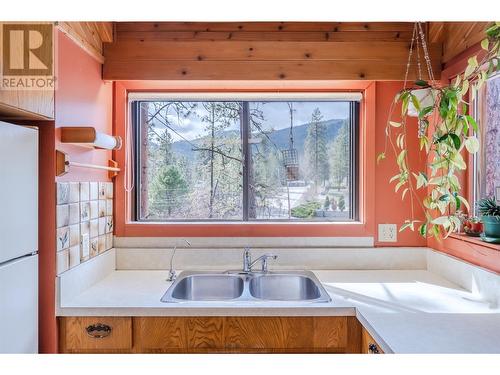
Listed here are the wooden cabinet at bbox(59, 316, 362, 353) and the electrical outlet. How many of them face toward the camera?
2

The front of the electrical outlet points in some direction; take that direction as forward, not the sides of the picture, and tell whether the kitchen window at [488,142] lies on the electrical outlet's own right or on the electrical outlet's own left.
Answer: on the electrical outlet's own left

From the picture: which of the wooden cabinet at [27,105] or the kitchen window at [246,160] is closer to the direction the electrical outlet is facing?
the wooden cabinet

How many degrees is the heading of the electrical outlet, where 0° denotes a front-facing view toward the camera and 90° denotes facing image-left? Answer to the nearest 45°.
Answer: approximately 0°
